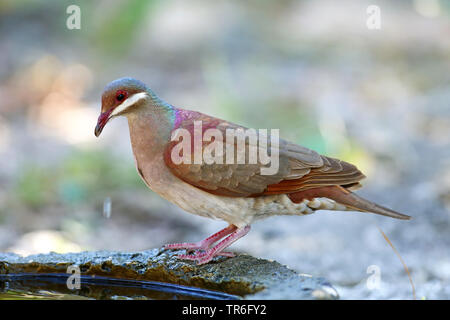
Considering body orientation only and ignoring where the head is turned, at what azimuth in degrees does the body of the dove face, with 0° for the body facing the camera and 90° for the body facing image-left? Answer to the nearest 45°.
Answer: approximately 90°
